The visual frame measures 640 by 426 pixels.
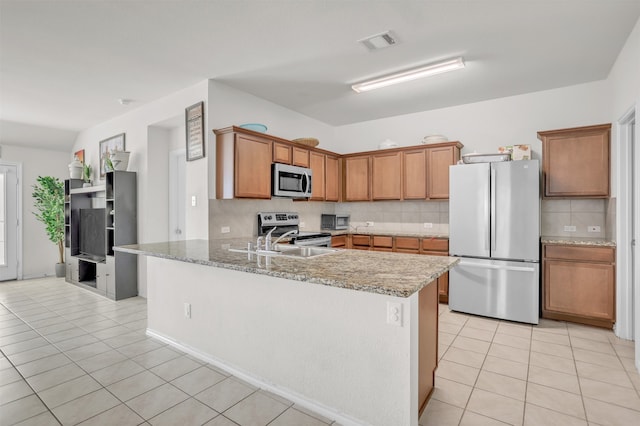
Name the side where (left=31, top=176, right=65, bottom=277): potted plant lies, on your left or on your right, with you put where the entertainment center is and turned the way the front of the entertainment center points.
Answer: on your right

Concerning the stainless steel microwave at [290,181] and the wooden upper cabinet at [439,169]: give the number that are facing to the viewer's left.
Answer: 0

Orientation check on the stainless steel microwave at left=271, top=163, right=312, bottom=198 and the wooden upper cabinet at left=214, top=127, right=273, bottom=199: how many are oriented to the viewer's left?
0

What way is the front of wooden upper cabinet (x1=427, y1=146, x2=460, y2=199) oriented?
toward the camera

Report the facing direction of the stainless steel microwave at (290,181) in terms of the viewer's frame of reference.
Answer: facing the viewer and to the right of the viewer

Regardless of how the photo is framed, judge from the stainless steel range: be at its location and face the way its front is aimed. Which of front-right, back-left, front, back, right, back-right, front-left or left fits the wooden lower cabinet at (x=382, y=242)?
front-left

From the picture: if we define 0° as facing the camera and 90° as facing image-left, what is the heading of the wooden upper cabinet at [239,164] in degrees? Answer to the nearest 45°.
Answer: approximately 315°

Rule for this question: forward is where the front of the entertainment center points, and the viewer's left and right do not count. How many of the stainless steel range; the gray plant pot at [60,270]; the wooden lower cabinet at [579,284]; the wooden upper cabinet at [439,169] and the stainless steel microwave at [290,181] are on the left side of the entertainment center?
4

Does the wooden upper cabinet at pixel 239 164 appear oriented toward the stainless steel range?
no

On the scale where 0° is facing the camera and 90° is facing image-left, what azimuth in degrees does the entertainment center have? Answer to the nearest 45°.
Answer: approximately 45°

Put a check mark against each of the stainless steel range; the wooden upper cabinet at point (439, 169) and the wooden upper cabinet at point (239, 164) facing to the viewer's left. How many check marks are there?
0

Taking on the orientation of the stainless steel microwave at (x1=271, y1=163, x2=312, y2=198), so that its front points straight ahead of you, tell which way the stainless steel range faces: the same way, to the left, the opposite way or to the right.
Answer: the same way

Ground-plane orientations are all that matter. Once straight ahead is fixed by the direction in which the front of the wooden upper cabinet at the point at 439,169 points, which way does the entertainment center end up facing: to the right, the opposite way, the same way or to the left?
the same way
